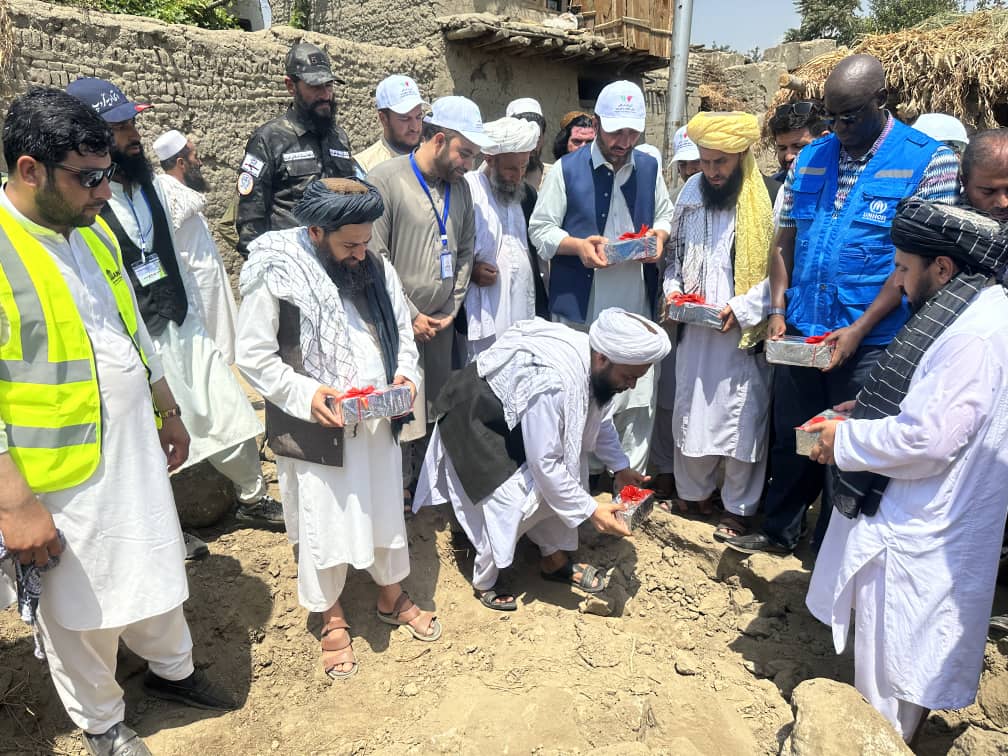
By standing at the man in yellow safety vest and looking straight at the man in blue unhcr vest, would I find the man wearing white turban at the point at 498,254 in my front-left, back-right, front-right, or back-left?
front-left

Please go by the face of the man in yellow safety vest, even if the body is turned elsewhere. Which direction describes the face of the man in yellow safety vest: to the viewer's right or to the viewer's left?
to the viewer's right

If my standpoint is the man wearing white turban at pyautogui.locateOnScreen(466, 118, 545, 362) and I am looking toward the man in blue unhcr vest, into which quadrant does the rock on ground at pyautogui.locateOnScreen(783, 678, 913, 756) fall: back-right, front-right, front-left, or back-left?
front-right

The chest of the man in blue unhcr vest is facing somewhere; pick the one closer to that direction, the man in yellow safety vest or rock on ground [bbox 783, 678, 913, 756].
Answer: the man in yellow safety vest

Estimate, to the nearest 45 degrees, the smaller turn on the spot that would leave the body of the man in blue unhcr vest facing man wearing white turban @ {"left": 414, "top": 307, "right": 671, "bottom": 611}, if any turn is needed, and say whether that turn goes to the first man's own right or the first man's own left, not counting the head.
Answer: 0° — they already face them

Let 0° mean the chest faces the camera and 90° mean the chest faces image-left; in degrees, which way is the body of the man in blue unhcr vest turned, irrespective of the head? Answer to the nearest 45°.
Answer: approximately 45°

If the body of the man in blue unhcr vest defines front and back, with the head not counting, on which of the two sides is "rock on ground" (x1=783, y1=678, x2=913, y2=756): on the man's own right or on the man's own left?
on the man's own left

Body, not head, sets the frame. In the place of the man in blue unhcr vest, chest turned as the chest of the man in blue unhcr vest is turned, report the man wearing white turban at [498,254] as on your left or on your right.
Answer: on your right

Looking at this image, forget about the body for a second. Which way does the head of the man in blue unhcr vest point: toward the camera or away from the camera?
toward the camera

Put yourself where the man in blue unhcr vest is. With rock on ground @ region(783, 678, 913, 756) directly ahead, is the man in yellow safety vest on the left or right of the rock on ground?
right

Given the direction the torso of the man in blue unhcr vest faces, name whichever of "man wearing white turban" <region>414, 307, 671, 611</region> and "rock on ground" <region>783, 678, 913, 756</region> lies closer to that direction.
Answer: the man wearing white turban

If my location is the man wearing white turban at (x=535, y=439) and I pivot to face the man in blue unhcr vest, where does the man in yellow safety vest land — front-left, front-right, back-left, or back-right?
back-right

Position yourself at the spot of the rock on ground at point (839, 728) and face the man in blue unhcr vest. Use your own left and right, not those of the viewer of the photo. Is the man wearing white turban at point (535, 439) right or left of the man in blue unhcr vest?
left

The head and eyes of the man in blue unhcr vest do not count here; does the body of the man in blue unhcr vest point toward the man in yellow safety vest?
yes

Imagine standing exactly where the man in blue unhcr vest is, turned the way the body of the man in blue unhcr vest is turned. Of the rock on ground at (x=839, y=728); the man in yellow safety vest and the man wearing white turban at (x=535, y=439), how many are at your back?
0
